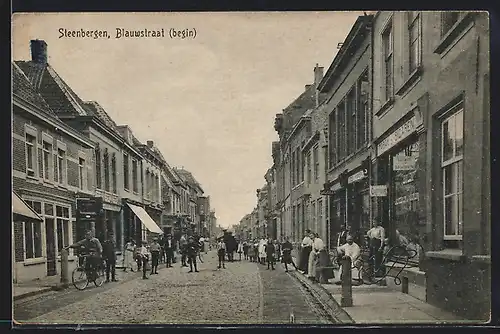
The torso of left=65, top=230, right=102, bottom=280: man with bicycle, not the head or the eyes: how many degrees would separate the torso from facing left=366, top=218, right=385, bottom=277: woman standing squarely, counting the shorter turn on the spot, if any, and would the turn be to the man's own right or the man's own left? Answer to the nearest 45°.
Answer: approximately 135° to the man's own left

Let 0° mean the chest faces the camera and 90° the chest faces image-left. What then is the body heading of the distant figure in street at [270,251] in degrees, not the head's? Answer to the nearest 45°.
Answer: approximately 0°

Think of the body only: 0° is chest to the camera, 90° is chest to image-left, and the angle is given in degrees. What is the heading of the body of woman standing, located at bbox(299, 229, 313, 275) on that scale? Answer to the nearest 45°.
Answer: approximately 45°

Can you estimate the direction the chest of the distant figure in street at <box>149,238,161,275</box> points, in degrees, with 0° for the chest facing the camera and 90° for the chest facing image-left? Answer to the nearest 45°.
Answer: approximately 0°

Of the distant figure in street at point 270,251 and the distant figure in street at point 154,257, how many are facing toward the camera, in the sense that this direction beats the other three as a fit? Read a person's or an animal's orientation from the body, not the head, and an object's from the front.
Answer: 2

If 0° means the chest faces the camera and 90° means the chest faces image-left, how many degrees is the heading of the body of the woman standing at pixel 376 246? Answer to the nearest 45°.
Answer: approximately 45°
